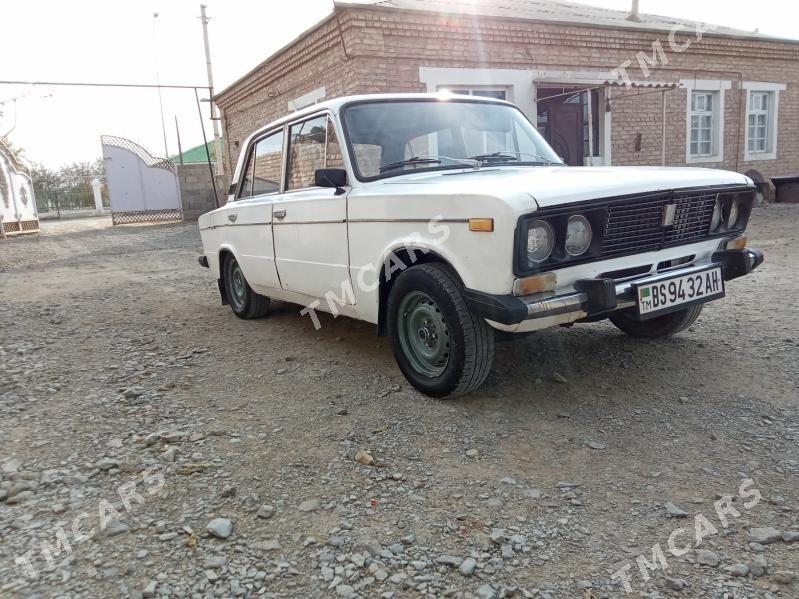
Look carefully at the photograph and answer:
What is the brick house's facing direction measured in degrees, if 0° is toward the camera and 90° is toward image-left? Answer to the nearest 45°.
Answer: approximately 315°

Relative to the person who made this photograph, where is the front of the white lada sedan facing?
facing the viewer and to the right of the viewer

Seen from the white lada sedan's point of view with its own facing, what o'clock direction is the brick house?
The brick house is roughly at 8 o'clock from the white lada sedan.

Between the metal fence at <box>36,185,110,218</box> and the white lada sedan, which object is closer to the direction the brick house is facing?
the white lada sedan

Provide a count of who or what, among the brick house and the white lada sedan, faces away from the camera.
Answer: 0

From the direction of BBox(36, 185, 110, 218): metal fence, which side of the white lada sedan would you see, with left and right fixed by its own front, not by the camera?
back
